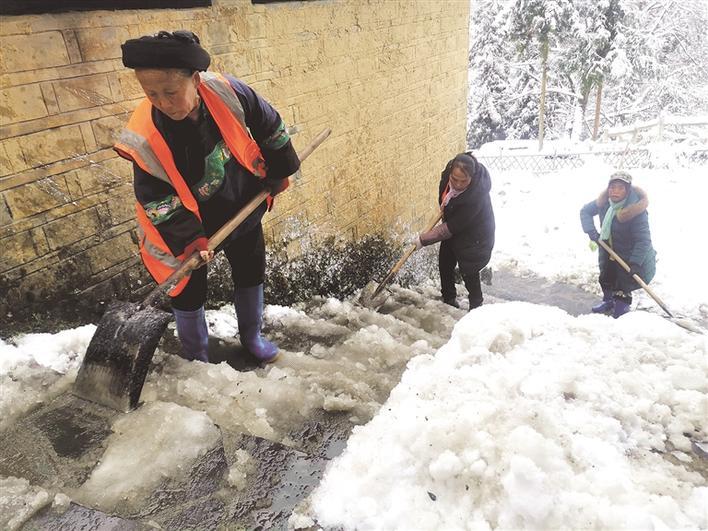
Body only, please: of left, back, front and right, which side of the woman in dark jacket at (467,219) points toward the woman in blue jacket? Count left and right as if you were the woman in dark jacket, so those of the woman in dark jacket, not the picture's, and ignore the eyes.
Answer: back

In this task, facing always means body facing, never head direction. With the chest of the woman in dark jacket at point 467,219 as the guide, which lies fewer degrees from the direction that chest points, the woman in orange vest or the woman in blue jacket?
the woman in orange vest

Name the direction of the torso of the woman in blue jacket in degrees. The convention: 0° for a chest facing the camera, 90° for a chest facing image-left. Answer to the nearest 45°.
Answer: approximately 45°

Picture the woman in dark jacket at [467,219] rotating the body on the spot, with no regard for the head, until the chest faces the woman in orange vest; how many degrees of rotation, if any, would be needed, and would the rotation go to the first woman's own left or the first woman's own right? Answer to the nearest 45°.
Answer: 0° — they already face them

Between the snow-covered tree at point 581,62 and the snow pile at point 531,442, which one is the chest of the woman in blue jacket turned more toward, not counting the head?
the snow pile

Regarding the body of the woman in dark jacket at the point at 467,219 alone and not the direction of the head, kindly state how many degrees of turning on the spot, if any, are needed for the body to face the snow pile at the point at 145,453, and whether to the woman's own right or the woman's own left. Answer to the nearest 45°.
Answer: approximately 45° to the woman's own left

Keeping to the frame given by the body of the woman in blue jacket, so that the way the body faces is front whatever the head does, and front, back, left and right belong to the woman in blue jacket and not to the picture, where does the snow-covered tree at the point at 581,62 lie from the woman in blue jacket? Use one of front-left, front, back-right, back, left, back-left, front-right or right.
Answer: back-right

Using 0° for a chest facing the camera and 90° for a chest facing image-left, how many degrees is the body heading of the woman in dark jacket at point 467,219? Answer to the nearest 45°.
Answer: approximately 45°
